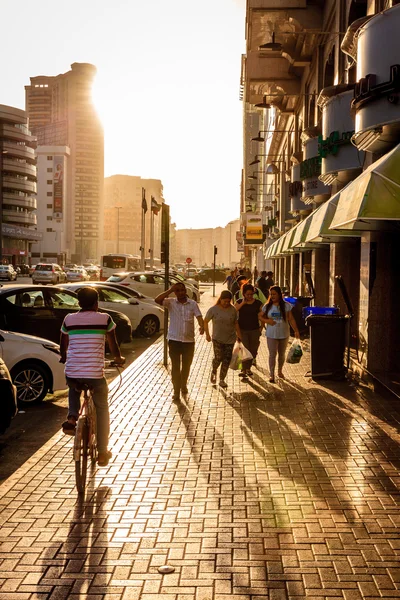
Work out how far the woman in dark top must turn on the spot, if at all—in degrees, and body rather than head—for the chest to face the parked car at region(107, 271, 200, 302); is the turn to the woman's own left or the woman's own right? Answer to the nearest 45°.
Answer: approximately 180°

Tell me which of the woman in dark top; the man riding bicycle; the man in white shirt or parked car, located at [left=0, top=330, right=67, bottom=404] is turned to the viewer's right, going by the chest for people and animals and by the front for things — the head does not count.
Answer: the parked car

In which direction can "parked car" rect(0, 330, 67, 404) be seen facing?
to the viewer's right

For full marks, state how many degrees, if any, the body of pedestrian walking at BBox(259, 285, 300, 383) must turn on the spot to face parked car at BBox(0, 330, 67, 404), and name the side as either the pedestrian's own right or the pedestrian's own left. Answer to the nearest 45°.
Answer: approximately 45° to the pedestrian's own right

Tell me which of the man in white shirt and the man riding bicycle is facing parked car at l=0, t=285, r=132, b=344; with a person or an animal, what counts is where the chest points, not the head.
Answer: the man riding bicycle

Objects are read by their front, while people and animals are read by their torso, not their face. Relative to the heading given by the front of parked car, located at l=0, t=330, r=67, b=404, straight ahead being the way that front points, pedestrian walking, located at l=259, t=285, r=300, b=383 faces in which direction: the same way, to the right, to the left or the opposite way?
to the right

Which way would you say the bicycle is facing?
away from the camera

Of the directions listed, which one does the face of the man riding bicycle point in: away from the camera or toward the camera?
away from the camera

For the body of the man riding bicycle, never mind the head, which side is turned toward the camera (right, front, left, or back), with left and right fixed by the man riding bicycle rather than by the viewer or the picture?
back

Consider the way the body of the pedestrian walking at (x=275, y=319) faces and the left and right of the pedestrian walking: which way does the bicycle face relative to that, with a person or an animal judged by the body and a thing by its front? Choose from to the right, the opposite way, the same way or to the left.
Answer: the opposite way

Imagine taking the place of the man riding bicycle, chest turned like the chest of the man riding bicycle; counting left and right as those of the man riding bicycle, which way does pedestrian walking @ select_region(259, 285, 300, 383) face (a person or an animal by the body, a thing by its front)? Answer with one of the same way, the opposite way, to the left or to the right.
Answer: the opposite way
